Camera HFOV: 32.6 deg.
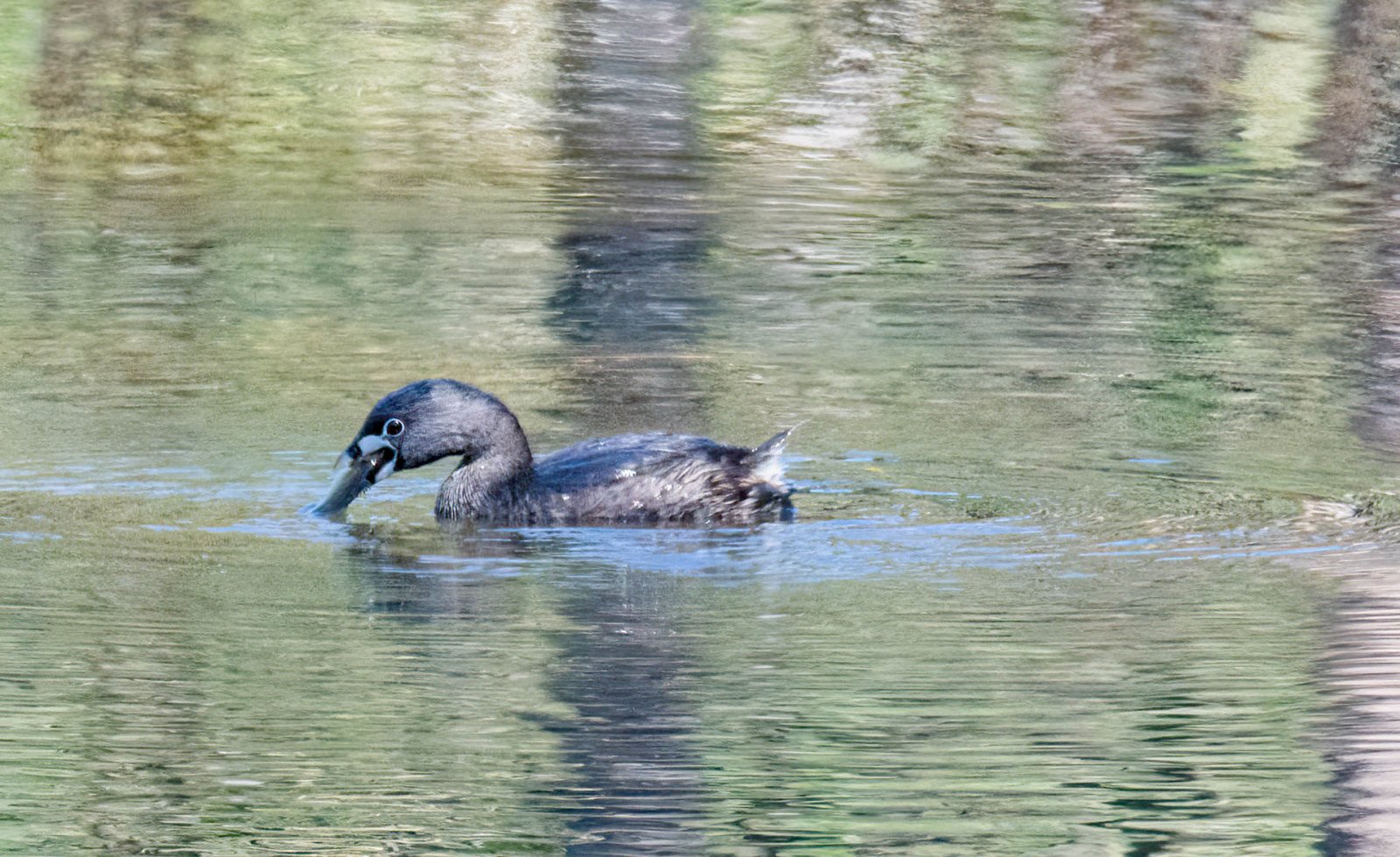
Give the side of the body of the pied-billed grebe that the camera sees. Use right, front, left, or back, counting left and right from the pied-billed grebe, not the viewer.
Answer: left
